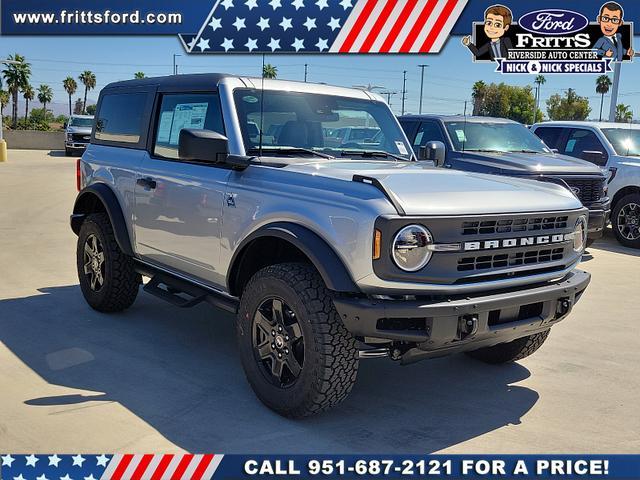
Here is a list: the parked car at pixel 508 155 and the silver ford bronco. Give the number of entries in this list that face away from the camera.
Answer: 0

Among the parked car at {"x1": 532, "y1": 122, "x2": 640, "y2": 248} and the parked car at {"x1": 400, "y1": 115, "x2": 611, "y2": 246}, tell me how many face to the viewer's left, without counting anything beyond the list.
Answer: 0

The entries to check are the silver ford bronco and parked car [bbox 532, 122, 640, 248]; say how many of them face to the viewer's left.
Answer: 0

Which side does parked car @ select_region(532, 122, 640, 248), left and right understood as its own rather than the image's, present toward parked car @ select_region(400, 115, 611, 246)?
right

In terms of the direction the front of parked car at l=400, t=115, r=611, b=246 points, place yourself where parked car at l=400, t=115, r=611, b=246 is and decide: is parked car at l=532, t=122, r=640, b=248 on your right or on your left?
on your left

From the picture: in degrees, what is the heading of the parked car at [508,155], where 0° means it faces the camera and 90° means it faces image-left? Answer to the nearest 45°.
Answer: approximately 315°

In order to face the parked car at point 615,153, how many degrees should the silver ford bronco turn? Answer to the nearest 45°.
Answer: approximately 90° to its left

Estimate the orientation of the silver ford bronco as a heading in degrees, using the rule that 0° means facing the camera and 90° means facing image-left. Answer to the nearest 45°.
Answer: approximately 315°

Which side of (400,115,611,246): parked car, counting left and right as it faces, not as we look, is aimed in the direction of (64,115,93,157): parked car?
back

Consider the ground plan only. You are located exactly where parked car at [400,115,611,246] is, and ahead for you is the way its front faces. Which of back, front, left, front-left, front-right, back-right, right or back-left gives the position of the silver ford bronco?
front-right
